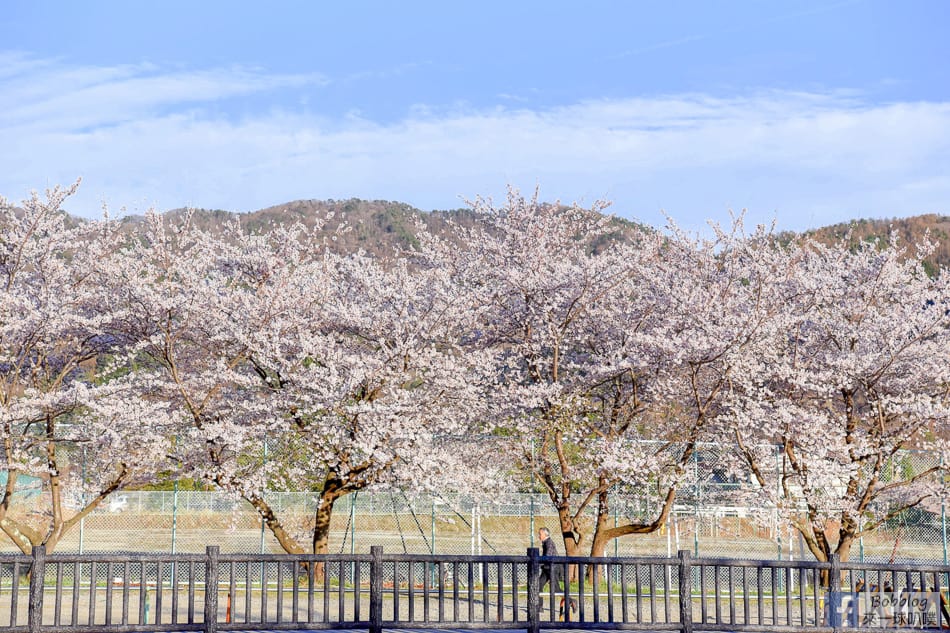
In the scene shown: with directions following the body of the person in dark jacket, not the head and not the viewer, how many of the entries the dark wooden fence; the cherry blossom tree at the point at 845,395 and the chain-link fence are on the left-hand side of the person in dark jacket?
1

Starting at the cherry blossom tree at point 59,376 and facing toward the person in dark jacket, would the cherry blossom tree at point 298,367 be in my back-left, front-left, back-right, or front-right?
front-left
